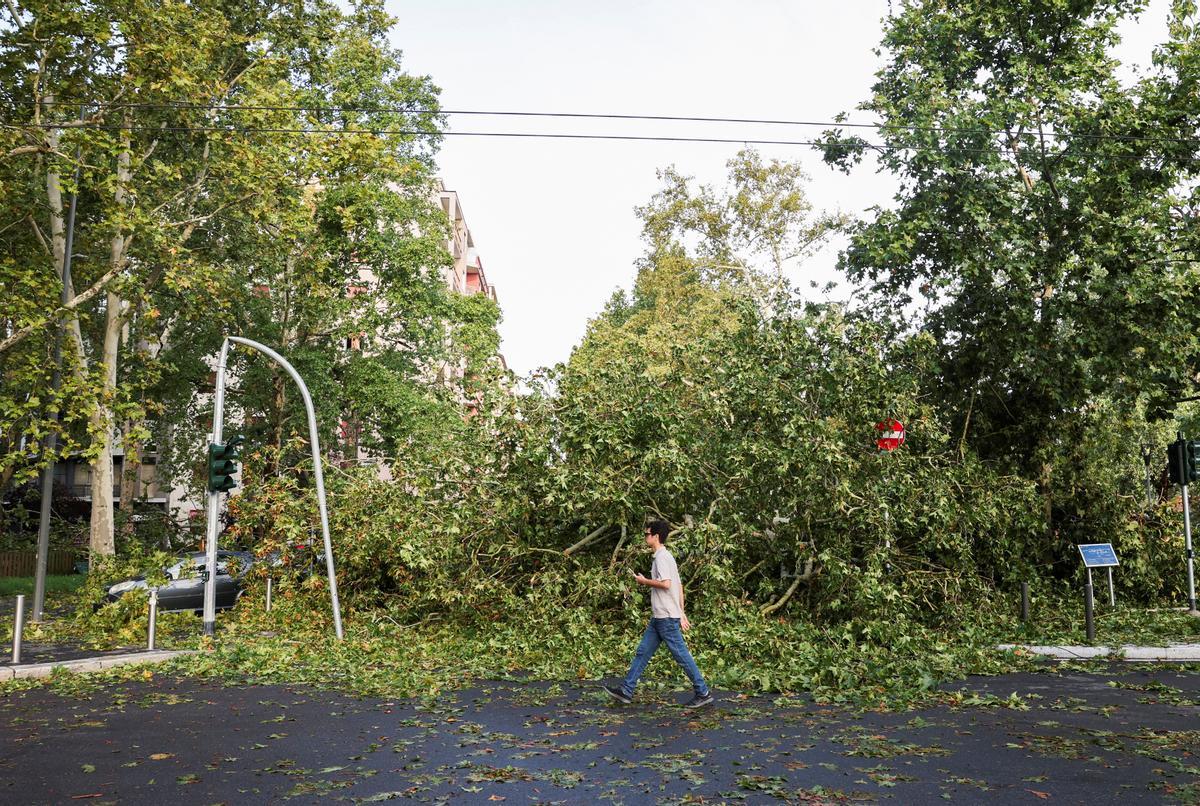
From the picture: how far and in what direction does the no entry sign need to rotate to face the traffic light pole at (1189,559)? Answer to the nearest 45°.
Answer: approximately 135° to its left

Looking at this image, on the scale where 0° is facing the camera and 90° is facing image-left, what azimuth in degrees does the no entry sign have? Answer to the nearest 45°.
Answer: approximately 0°

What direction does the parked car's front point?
to the viewer's left

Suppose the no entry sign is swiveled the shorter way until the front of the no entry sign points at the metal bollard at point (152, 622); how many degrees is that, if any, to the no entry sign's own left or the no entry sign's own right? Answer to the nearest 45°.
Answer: approximately 90° to the no entry sign's own right

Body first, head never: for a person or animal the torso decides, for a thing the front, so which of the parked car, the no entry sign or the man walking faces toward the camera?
the no entry sign
